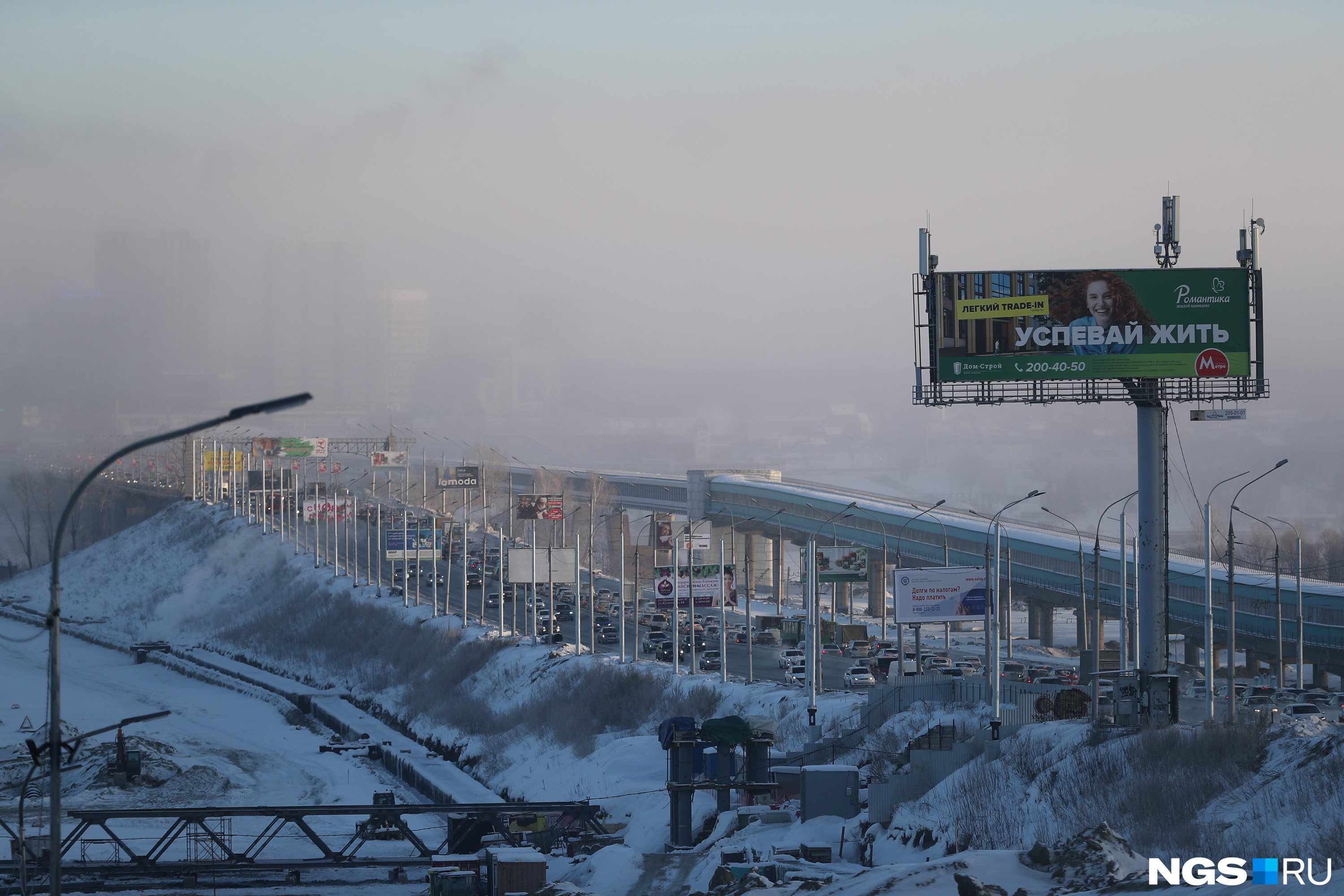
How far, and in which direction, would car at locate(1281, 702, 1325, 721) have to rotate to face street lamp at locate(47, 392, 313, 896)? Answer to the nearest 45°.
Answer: approximately 45° to its right

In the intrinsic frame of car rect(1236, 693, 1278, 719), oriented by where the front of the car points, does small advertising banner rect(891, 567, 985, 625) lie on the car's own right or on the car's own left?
on the car's own right

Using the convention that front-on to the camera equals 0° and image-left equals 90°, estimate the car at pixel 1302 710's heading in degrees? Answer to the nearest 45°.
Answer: approximately 315°

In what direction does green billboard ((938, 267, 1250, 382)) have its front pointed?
toward the camera

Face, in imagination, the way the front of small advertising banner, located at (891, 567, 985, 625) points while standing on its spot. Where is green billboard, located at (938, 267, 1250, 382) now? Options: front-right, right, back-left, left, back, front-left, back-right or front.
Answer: front-left

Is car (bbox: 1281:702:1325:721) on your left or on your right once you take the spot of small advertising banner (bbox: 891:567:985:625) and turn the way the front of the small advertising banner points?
on your left

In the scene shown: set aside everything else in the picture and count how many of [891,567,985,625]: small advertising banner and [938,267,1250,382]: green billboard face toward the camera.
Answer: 2

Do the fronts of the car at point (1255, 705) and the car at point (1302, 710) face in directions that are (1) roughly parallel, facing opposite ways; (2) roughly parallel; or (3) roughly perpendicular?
roughly parallel

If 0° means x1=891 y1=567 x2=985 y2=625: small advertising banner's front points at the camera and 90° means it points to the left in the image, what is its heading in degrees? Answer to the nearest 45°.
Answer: approximately 0°

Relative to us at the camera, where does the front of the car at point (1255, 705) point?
facing the viewer and to the right of the viewer

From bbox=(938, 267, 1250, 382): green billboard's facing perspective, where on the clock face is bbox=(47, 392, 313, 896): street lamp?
The street lamp is roughly at 1 o'clock from the green billboard.

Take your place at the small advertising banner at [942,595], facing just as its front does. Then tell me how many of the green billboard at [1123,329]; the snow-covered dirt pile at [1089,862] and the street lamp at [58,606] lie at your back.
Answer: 0

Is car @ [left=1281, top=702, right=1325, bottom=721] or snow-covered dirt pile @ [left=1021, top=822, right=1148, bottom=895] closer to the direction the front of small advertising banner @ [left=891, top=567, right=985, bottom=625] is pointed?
the snow-covered dirt pile

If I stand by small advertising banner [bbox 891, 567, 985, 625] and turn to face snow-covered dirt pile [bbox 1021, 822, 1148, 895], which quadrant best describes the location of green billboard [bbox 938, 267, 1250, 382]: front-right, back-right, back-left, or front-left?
front-left

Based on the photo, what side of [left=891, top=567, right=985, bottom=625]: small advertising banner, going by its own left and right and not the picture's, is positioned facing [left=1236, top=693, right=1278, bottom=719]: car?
left
